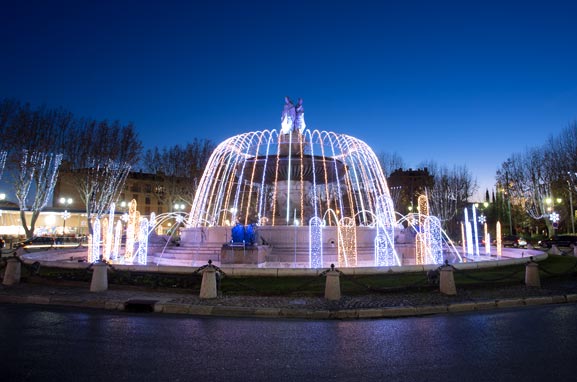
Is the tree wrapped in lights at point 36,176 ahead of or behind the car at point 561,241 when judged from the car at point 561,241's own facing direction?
ahead

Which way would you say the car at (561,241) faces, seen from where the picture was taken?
facing to the left of the viewer

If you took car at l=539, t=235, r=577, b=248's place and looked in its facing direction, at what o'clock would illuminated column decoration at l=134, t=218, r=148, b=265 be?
The illuminated column decoration is roughly at 10 o'clock from the car.

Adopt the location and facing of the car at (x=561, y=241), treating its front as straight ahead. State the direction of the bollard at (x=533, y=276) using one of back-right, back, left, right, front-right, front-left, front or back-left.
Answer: left

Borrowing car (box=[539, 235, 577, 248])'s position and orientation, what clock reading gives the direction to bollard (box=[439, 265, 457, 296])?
The bollard is roughly at 9 o'clock from the car.

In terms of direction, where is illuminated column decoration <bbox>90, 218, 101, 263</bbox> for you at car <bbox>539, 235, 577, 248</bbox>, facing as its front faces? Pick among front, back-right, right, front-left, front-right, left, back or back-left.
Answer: front-left

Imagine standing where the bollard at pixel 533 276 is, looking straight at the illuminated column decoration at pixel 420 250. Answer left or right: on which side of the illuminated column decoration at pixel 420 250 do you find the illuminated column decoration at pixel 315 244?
left

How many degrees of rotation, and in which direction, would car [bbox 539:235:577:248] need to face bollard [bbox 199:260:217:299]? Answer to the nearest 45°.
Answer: approximately 90° to its left

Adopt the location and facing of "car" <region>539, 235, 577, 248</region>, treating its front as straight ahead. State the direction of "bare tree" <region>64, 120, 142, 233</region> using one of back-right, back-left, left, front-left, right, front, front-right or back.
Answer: front-left

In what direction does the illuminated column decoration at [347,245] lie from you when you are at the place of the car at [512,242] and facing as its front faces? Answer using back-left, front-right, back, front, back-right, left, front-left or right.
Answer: front-right

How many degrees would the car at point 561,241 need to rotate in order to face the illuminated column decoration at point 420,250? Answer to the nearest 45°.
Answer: approximately 90° to its left
